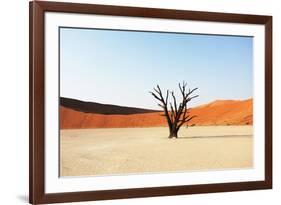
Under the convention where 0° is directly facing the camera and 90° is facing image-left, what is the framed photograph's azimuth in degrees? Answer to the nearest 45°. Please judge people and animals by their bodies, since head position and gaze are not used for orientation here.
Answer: approximately 315°
